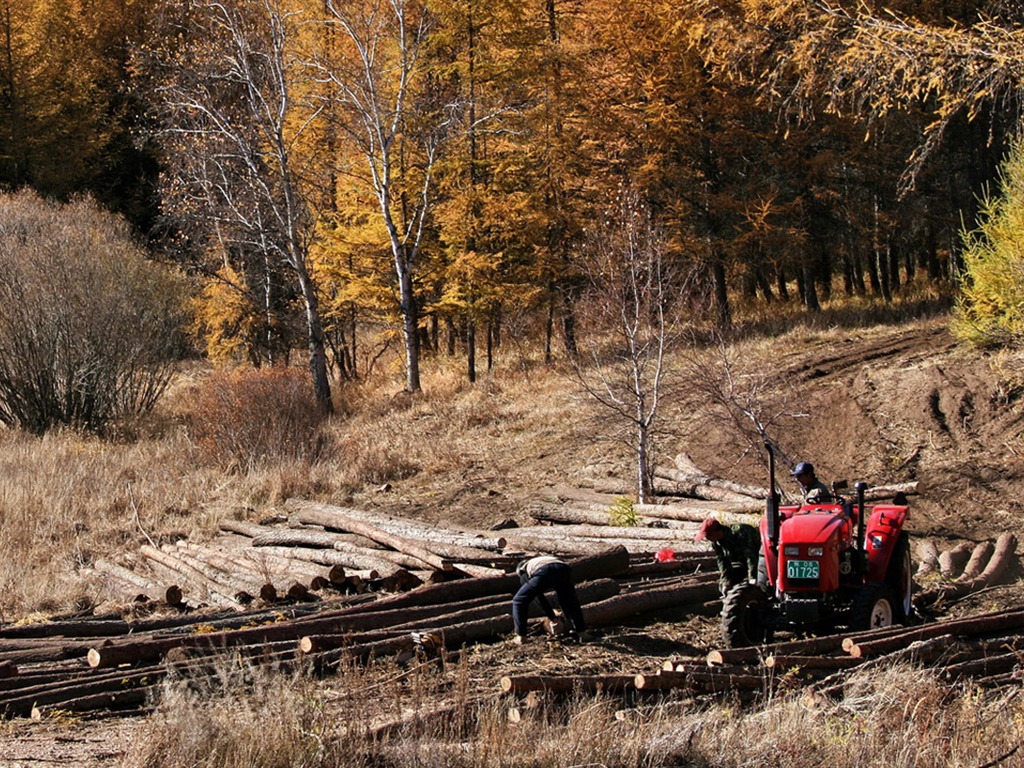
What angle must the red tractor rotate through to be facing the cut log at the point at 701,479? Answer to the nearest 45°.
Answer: approximately 135° to its right

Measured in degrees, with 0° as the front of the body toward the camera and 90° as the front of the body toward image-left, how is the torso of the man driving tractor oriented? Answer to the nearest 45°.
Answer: approximately 45°

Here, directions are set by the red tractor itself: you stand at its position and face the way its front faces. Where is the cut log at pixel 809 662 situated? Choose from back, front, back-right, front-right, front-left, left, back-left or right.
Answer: front-left

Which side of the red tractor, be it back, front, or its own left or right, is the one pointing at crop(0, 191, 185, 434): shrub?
right

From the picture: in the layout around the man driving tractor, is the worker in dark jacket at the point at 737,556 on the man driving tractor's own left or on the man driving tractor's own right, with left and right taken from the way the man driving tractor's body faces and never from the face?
on the man driving tractor's own right

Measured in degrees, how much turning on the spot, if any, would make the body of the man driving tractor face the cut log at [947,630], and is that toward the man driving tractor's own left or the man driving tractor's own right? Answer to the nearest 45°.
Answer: approximately 90° to the man driving tractor's own left

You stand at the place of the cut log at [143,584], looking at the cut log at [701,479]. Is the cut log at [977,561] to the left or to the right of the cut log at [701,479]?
right

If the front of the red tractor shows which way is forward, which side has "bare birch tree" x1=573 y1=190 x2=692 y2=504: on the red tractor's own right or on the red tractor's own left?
on the red tractor's own right

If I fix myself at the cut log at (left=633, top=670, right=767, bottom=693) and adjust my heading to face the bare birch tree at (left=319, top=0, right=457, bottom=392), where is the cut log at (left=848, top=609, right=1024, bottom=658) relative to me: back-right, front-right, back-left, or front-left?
front-right

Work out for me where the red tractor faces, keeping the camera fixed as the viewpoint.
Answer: facing the viewer and to the left of the viewer

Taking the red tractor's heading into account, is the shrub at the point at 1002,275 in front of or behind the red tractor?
behind

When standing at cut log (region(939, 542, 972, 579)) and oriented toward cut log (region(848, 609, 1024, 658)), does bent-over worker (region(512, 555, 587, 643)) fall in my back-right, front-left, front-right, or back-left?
front-right

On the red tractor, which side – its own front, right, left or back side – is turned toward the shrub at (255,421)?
right
